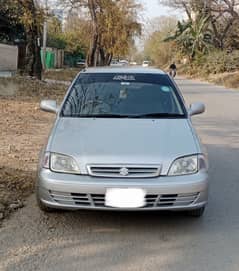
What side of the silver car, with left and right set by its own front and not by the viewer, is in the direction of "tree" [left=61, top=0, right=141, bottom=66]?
back

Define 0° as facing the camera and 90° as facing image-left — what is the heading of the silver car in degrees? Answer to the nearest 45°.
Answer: approximately 0°

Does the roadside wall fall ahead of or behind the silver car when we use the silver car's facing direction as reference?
behind

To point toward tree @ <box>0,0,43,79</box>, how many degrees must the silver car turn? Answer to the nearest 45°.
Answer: approximately 180°
